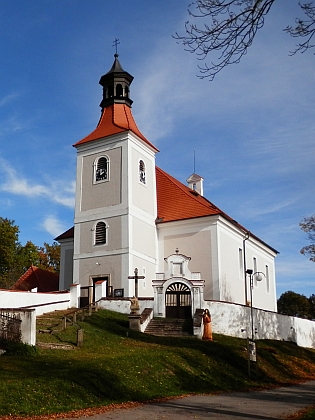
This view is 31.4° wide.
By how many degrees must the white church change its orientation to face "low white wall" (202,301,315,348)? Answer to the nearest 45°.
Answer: approximately 90° to its left

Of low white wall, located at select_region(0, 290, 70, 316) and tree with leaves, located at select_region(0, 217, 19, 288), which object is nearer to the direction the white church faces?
the low white wall

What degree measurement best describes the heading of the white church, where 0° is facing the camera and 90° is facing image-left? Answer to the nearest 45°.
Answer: approximately 45°

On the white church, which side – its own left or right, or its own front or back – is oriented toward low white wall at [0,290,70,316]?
front

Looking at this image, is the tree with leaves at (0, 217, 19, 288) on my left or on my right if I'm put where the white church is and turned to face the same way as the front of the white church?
on my right
